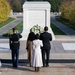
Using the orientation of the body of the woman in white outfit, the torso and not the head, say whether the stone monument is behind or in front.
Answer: in front

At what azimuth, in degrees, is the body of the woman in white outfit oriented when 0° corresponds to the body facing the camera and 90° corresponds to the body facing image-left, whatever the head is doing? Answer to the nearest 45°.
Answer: approximately 180°
